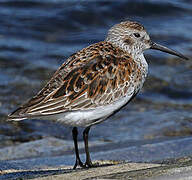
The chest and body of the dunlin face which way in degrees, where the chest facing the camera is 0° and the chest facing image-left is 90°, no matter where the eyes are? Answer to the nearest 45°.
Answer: approximately 270°
